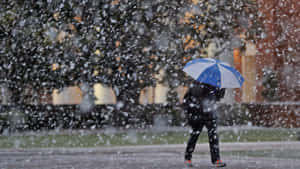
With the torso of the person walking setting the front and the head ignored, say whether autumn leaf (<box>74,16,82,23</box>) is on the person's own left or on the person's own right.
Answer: on the person's own left
